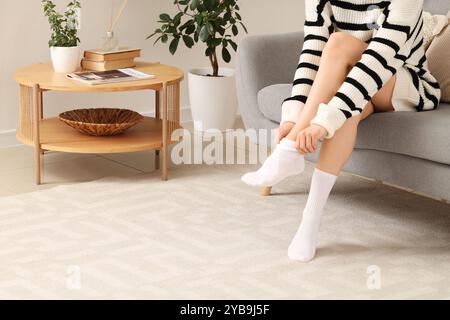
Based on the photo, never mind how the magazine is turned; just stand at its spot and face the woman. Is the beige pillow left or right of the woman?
left

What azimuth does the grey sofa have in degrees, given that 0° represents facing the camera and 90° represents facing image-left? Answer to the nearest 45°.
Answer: approximately 45°

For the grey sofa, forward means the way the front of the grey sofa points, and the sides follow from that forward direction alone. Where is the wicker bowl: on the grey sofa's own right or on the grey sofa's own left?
on the grey sofa's own right

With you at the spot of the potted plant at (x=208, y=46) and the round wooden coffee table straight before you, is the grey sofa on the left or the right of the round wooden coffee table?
left

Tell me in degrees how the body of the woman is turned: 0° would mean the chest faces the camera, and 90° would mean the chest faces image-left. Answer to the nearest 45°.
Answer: approximately 45°

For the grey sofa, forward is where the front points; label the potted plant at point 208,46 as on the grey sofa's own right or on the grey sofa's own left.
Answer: on the grey sofa's own right

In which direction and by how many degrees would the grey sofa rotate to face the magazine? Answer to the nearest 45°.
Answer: approximately 90° to its right

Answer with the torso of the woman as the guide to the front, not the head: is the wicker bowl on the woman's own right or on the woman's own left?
on the woman's own right

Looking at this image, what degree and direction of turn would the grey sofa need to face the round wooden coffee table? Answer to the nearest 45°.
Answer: approximately 45° to its right

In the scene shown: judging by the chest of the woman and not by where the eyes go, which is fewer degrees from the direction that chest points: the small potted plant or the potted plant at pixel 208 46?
the small potted plant
